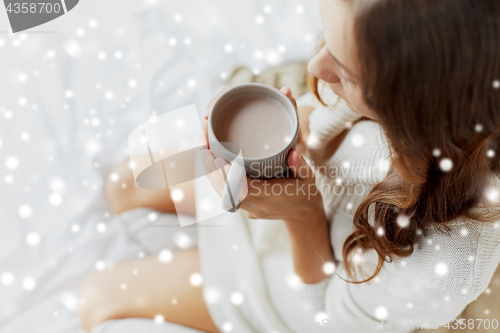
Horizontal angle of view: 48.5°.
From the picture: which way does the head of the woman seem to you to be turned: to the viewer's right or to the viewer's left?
to the viewer's left

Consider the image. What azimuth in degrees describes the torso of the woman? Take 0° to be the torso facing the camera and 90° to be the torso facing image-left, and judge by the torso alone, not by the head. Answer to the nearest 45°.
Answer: approximately 90°
